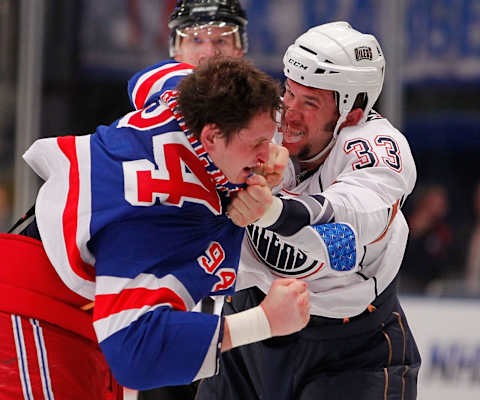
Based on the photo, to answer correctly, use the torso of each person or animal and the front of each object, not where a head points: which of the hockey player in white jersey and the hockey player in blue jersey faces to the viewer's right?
the hockey player in blue jersey

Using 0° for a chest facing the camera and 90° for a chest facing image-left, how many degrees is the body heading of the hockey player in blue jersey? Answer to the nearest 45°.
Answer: approximately 270°

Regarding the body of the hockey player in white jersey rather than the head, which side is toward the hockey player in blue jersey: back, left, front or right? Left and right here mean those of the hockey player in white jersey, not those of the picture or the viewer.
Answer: front

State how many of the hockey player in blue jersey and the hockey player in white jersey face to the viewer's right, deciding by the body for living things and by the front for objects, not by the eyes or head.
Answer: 1

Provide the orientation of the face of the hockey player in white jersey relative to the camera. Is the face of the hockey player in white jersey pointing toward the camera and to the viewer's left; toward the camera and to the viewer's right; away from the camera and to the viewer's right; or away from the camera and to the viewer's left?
toward the camera and to the viewer's left

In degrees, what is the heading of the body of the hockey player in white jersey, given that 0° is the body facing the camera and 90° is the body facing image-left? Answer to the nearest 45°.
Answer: approximately 45°

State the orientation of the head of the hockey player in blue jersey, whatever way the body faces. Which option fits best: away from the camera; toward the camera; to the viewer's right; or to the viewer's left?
to the viewer's right
